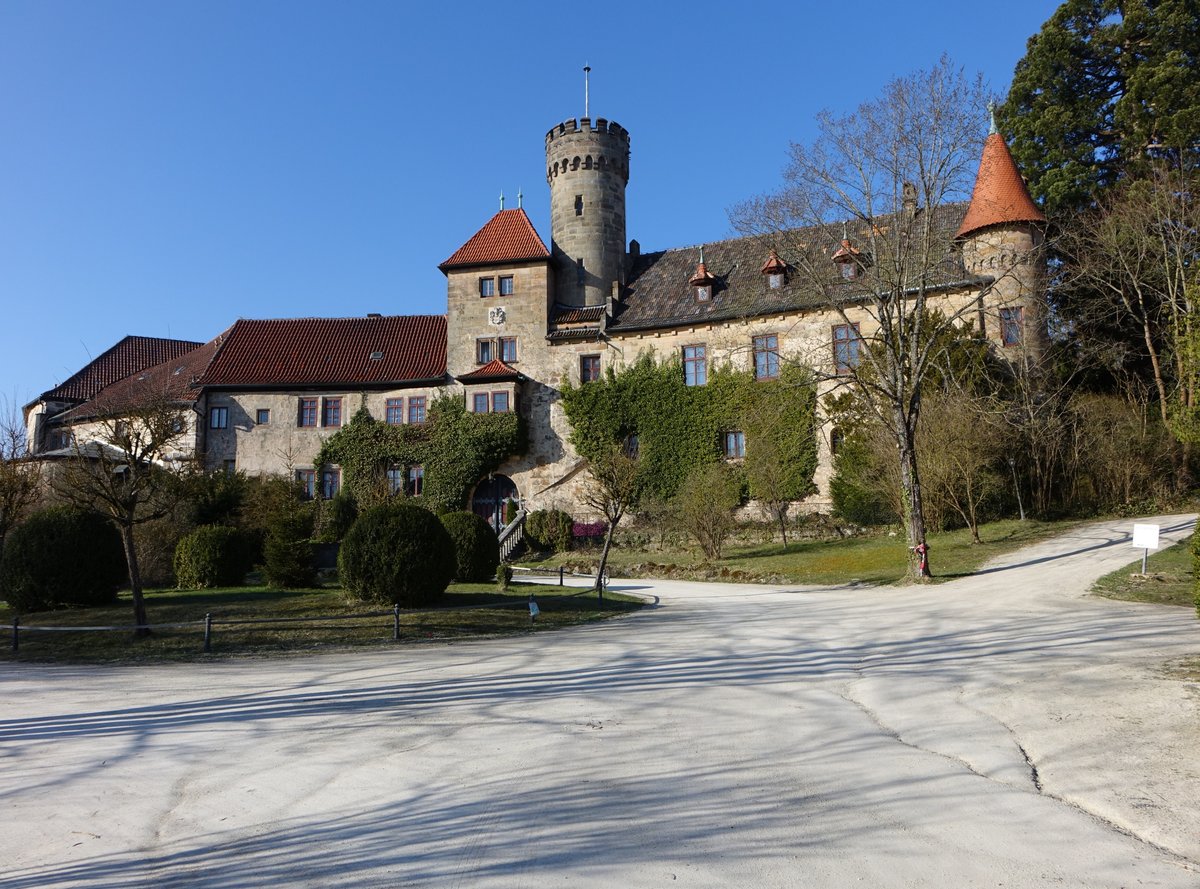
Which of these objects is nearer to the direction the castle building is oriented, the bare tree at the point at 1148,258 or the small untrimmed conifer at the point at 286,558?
the small untrimmed conifer

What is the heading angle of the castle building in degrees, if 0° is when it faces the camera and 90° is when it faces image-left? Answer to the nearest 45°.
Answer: approximately 0°

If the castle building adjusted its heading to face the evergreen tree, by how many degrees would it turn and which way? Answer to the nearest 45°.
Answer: approximately 90° to its left

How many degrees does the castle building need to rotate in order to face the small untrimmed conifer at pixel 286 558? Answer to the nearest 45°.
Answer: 0° — it already faces it

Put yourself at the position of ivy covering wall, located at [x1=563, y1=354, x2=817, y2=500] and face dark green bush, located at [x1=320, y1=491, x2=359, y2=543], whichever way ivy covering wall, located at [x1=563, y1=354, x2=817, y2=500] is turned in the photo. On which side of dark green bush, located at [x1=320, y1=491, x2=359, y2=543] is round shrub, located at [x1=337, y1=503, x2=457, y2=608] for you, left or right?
left

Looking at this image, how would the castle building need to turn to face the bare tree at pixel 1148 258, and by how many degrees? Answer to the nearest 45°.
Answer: approximately 45° to its left

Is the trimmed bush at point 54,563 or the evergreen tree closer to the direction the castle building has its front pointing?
the trimmed bush

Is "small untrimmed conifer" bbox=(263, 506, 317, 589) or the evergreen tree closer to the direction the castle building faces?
the small untrimmed conifer

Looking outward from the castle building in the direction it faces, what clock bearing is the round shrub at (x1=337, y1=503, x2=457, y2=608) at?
The round shrub is roughly at 12 o'clock from the castle building.

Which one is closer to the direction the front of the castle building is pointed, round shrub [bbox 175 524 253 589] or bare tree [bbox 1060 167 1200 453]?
the round shrub
